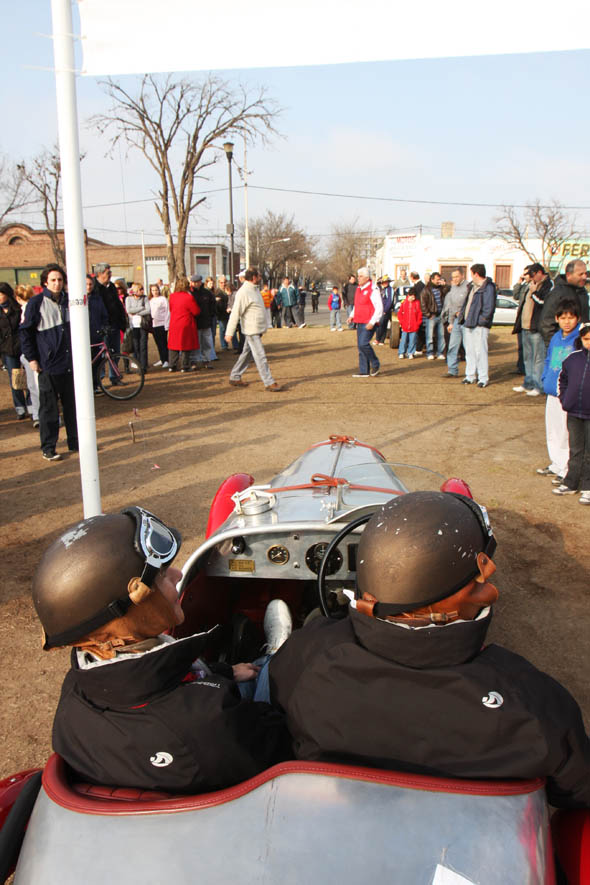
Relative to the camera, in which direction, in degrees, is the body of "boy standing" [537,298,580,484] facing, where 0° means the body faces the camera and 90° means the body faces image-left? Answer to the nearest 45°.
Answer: approximately 45°

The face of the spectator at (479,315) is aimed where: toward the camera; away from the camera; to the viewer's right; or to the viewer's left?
to the viewer's left

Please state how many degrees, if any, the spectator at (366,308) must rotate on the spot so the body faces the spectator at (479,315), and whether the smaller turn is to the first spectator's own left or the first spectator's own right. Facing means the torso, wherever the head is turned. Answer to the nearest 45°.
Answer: approximately 90° to the first spectator's own left

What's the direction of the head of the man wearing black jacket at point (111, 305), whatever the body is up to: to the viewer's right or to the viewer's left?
to the viewer's right

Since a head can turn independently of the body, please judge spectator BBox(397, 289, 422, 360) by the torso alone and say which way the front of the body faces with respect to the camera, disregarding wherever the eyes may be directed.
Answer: toward the camera

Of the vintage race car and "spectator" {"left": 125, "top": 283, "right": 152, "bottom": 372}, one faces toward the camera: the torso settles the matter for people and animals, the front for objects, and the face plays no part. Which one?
the spectator

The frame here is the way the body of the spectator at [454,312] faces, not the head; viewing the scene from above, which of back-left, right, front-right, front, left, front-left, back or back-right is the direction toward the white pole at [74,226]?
front-left

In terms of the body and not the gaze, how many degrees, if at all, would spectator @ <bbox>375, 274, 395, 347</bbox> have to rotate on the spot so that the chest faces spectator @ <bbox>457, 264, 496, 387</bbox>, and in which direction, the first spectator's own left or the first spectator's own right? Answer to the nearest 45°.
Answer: approximately 45° to the first spectator's own left

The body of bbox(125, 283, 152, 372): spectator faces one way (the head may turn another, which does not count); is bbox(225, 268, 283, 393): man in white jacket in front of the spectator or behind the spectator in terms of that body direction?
in front

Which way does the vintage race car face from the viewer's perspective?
away from the camera

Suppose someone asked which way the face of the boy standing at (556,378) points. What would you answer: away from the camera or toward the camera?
toward the camera

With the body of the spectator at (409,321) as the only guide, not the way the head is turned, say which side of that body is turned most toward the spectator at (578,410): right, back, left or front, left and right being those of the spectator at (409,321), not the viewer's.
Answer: front

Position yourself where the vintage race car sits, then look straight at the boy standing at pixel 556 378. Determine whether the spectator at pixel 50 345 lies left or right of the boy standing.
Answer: left

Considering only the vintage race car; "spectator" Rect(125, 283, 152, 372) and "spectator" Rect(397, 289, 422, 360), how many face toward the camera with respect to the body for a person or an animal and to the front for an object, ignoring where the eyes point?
2

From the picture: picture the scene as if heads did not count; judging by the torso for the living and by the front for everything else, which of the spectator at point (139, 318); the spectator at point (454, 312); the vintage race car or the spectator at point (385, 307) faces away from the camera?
the vintage race car

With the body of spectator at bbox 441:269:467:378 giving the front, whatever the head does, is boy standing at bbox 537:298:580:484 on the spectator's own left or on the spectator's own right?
on the spectator's own left

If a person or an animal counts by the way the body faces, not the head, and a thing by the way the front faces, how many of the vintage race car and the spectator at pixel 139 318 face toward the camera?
1

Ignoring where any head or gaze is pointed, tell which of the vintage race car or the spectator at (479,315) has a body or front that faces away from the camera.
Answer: the vintage race car
